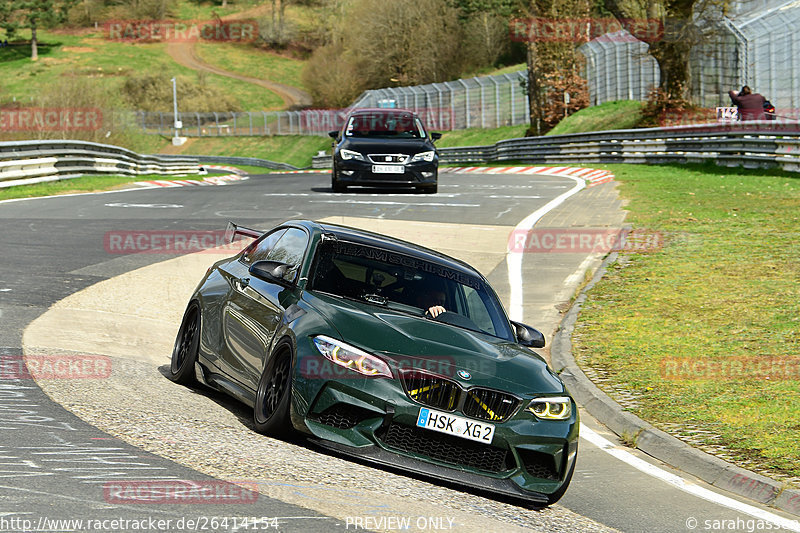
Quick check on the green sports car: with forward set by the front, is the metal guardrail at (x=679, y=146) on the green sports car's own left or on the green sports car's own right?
on the green sports car's own left

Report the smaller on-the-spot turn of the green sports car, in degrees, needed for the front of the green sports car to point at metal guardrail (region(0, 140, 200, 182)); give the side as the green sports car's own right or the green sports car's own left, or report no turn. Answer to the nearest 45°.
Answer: approximately 135° to the green sports car's own left

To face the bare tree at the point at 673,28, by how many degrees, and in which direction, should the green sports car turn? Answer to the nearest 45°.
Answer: approximately 135° to its left

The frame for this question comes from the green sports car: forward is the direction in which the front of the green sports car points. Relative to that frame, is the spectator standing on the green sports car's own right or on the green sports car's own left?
on the green sports car's own left

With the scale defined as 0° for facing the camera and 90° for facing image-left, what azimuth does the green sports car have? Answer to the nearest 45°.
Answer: approximately 315°
